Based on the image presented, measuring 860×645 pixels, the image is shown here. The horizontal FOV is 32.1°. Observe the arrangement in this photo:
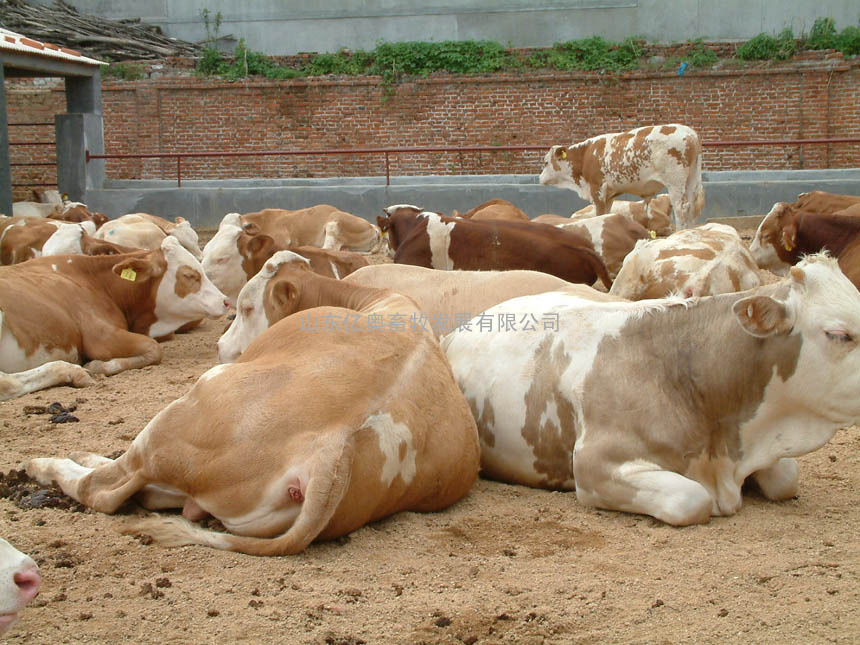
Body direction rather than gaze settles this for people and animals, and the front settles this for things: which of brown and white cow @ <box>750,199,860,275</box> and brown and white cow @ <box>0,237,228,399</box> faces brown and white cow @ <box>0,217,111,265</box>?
brown and white cow @ <box>750,199,860,275</box>

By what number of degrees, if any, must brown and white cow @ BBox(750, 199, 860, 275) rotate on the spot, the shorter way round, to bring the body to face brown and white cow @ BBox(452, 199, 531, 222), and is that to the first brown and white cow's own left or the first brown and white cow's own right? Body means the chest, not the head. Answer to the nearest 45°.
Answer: approximately 45° to the first brown and white cow's own right

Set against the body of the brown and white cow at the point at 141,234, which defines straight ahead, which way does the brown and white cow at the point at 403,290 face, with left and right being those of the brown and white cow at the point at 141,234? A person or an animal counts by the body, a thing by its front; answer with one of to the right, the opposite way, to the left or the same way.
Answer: the opposite way

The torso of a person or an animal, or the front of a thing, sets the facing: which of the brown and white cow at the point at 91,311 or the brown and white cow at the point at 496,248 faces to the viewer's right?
the brown and white cow at the point at 91,311

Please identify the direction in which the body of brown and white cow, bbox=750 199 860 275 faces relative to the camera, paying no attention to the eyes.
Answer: to the viewer's left

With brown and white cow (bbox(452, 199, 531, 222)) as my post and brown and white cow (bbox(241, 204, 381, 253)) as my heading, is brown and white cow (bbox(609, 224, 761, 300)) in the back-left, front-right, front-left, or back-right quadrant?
back-left

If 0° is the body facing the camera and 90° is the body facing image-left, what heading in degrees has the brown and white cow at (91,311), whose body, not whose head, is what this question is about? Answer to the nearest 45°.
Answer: approximately 270°

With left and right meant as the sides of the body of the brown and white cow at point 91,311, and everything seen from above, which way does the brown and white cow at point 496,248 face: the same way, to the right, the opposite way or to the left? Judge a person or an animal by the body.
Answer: the opposite way

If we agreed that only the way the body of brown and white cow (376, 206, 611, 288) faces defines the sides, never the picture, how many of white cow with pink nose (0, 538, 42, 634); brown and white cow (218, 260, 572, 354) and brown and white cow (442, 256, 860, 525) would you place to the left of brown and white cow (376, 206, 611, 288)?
3

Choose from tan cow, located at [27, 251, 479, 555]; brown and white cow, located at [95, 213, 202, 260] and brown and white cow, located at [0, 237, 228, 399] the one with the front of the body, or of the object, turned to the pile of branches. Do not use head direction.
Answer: the tan cow

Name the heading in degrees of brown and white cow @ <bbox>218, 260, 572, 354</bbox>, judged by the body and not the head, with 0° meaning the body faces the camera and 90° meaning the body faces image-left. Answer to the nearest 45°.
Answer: approximately 90°

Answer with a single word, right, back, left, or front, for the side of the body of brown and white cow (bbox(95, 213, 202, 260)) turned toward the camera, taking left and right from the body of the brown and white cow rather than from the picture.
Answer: right
